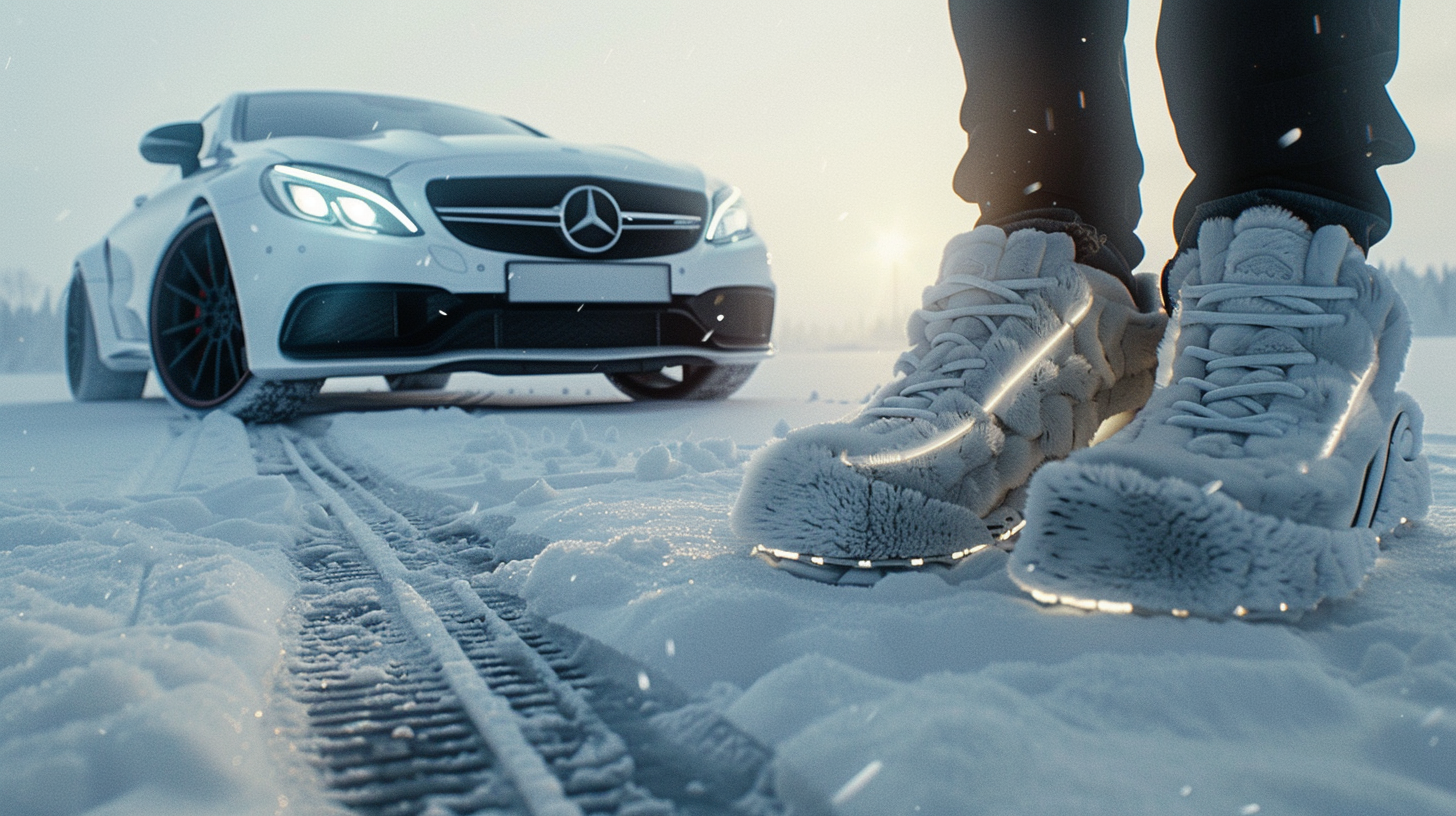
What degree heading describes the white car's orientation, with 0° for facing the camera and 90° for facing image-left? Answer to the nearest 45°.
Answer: approximately 315°
